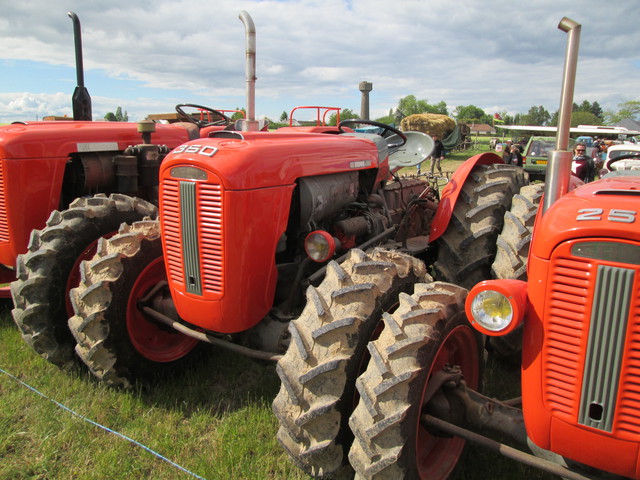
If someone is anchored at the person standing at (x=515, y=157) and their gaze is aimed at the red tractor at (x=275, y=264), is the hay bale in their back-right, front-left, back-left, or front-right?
back-right

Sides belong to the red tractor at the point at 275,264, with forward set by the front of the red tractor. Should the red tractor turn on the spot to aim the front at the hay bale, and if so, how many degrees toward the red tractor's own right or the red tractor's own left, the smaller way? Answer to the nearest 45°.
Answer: approximately 135° to the red tractor's own right

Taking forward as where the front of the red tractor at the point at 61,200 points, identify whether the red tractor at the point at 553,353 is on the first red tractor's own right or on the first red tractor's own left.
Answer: on the first red tractor's own left

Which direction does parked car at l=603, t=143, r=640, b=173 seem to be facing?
toward the camera

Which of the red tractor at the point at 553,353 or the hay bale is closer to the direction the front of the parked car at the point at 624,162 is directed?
the red tractor

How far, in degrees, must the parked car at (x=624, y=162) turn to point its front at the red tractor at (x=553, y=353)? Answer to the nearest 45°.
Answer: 0° — it already faces it

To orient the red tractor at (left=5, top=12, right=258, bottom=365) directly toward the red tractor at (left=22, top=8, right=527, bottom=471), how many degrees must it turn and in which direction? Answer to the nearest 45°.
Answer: approximately 90° to its left

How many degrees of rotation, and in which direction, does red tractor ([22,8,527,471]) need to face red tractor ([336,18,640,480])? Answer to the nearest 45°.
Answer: approximately 90° to its left

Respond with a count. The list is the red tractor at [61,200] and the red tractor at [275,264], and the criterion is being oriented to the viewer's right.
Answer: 0

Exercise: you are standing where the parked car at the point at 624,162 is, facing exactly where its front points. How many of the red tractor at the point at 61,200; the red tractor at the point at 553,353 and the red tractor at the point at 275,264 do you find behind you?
0

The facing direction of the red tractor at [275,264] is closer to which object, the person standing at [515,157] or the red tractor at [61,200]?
the red tractor

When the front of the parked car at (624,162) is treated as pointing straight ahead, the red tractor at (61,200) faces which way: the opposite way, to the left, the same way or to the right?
the same way

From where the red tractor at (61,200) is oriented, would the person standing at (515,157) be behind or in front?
behind

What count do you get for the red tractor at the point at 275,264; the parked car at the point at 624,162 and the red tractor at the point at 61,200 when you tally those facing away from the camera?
0

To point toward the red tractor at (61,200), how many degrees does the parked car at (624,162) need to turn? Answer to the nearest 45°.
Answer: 0° — it already faces it

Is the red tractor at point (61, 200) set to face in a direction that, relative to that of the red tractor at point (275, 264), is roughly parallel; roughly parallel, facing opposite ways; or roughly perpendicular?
roughly parallel

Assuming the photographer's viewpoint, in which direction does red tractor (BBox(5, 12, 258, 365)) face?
facing the viewer and to the left of the viewer

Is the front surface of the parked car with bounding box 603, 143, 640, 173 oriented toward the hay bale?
no
